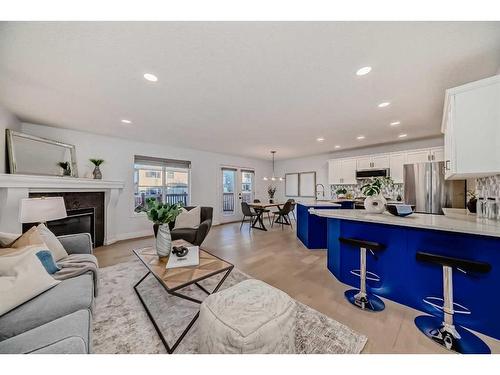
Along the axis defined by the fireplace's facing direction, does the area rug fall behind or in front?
in front

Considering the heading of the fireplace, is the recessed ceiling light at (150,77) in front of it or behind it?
in front

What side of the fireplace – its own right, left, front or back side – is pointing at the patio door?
left

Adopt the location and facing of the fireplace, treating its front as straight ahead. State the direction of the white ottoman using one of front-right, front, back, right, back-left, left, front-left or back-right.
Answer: front

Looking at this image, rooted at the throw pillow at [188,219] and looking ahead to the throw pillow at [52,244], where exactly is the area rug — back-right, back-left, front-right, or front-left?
front-left

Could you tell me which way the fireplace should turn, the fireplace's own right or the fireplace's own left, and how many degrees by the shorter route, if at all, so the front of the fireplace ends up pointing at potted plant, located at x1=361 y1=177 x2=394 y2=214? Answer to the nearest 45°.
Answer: approximately 45° to the fireplace's own left

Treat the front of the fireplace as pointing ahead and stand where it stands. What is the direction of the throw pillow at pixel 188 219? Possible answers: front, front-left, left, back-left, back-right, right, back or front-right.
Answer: front-left

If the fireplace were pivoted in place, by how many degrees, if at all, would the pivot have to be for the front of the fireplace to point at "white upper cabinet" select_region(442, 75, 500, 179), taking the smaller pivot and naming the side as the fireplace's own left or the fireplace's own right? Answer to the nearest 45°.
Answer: approximately 45° to the fireplace's own left

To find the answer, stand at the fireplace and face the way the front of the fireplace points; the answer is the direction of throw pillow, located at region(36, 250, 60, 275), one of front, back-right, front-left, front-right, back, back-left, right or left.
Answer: front

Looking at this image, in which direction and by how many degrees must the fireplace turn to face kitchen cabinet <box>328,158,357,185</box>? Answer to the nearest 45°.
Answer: approximately 45° to its left

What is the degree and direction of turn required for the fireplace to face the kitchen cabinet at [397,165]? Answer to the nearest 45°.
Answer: approximately 45° to its left
